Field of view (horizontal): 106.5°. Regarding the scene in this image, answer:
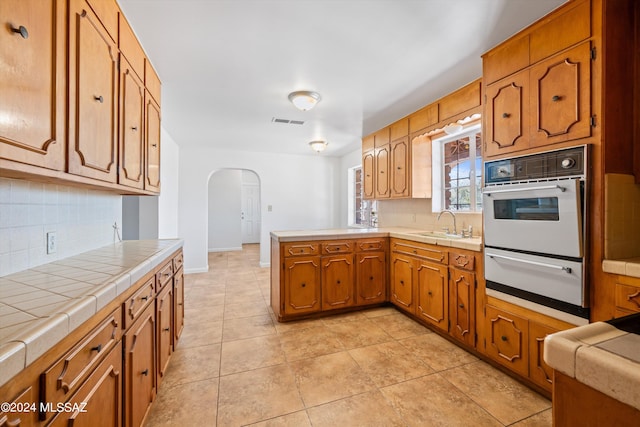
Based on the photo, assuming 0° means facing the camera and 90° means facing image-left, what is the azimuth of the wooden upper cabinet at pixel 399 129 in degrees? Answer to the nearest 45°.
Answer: approximately 45°

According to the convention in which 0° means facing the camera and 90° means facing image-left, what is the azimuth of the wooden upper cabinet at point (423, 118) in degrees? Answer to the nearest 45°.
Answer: approximately 45°

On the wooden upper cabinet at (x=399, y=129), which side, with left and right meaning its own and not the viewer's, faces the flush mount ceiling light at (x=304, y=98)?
front

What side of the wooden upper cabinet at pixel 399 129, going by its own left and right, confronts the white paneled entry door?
right

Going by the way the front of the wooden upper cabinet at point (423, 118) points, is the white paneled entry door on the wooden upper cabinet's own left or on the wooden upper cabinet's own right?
on the wooden upper cabinet's own right

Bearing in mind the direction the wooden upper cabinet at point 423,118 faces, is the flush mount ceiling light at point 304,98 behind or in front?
in front

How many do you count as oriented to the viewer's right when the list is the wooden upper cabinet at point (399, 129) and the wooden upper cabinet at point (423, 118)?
0
